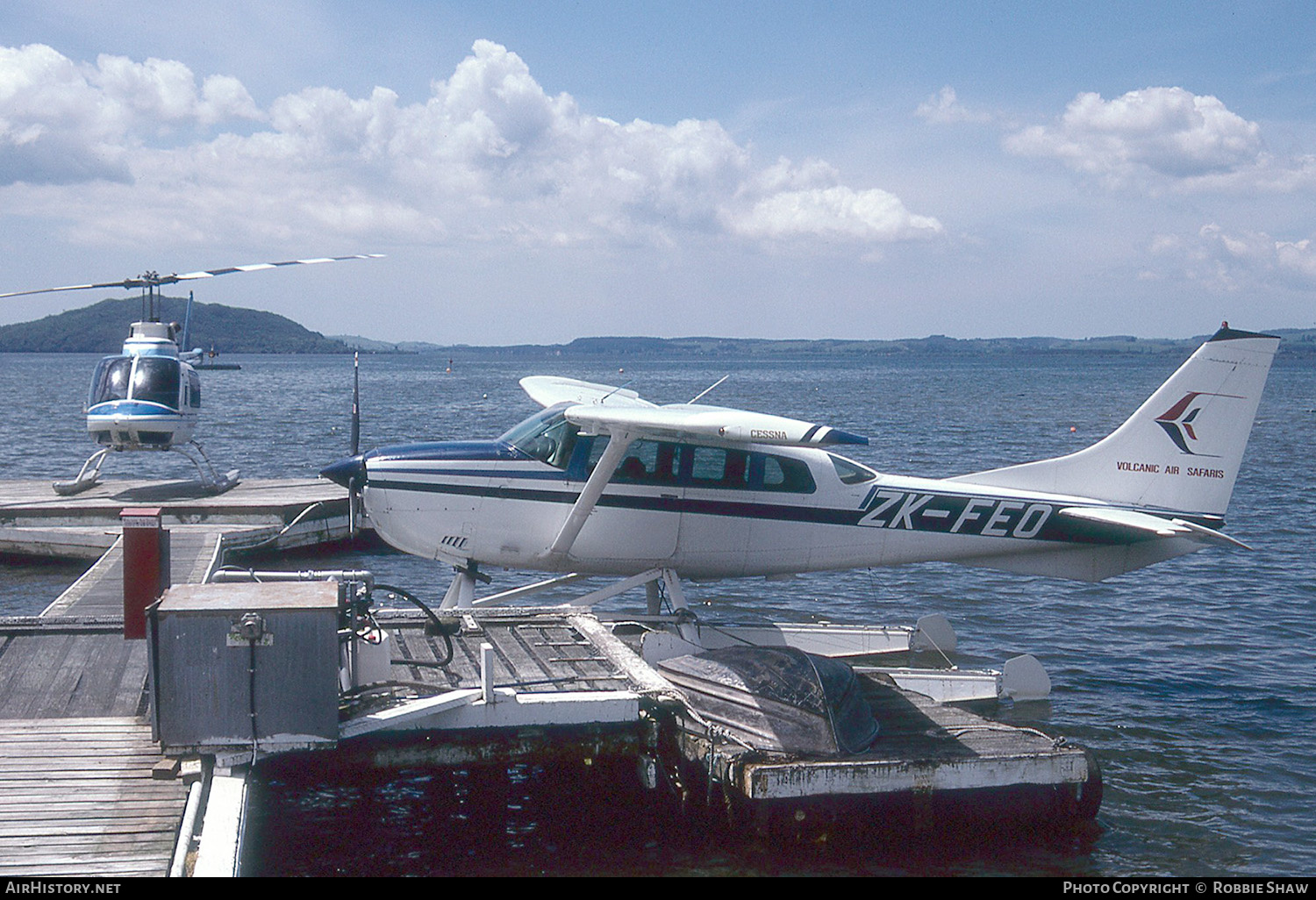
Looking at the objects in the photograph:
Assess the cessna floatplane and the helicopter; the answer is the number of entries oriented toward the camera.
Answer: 1

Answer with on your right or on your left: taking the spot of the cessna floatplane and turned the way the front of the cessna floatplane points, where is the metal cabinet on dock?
on your left

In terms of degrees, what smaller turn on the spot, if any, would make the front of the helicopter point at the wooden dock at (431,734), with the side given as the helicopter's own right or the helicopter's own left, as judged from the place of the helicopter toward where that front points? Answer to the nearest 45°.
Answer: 0° — it already faces it

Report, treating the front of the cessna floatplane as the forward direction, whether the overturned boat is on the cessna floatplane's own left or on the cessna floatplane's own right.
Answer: on the cessna floatplane's own left

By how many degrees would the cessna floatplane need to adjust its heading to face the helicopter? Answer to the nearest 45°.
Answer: approximately 45° to its right

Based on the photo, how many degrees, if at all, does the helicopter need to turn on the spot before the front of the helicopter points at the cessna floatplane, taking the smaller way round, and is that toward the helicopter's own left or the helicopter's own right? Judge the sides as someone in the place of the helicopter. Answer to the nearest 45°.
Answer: approximately 45° to the helicopter's own left

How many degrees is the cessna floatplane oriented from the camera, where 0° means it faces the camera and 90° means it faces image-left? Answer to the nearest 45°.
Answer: approximately 90°

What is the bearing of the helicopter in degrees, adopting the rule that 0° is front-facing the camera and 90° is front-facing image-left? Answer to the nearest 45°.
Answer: approximately 0°
